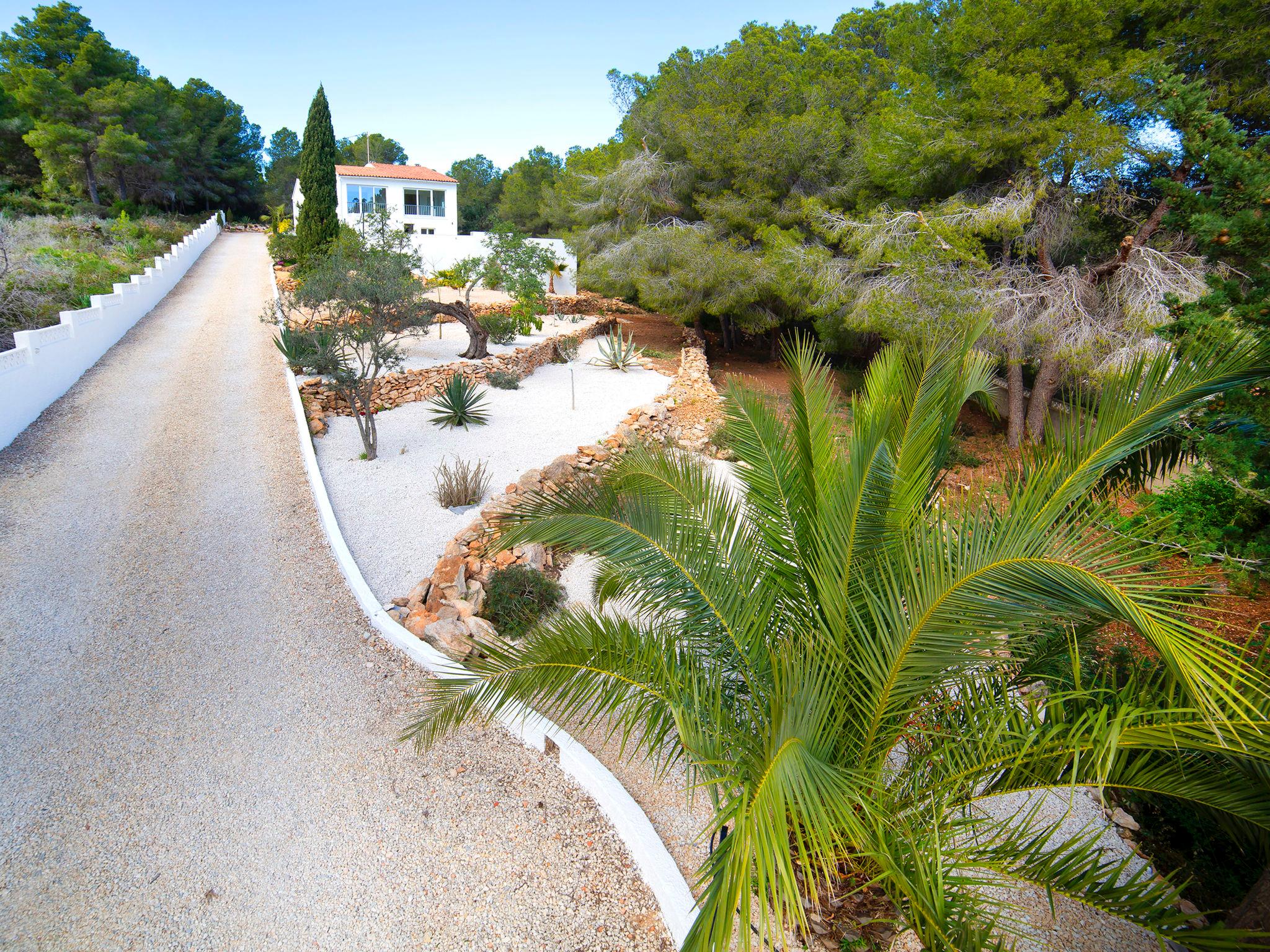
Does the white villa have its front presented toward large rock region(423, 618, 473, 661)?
yes

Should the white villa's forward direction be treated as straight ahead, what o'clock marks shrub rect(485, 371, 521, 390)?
The shrub is roughly at 12 o'clock from the white villa.

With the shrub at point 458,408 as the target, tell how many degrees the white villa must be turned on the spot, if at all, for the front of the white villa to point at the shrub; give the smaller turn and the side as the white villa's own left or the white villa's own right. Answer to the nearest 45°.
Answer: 0° — it already faces it

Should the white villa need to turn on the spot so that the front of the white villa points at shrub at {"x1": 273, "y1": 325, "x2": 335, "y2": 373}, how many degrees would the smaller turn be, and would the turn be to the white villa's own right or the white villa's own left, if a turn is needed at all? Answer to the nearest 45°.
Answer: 0° — it already faces it

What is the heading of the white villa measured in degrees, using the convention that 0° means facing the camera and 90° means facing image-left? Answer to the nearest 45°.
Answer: approximately 0°

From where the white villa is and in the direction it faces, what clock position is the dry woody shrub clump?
The dry woody shrub clump is roughly at 12 o'clock from the white villa.
